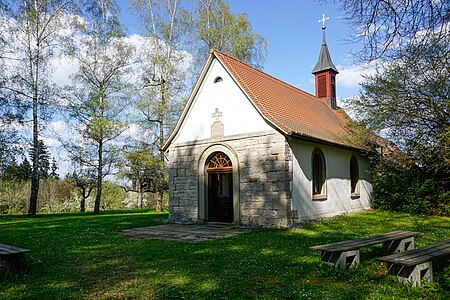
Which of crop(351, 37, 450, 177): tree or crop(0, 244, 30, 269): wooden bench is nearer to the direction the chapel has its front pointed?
the wooden bench

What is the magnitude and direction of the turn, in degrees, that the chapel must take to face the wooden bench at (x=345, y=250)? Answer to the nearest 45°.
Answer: approximately 45° to its left

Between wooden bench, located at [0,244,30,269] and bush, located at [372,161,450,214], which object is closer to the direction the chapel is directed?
the wooden bench

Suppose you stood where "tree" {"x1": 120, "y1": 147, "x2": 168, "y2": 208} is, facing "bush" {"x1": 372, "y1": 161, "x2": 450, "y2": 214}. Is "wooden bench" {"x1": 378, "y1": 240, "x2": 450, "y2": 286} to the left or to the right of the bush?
right

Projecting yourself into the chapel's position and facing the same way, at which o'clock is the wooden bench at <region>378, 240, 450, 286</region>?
The wooden bench is roughly at 10 o'clock from the chapel.

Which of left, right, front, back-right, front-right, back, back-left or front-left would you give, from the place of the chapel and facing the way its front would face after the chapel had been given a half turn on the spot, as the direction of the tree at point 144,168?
left

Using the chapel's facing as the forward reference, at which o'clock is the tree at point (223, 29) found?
The tree is roughly at 4 o'clock from the chapel.

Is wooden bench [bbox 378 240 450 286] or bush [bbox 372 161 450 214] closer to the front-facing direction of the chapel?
the wooden bench

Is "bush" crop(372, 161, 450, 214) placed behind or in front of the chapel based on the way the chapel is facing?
behind

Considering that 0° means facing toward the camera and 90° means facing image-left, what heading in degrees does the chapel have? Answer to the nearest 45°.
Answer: approximately 45°

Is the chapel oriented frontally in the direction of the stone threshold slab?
yes
